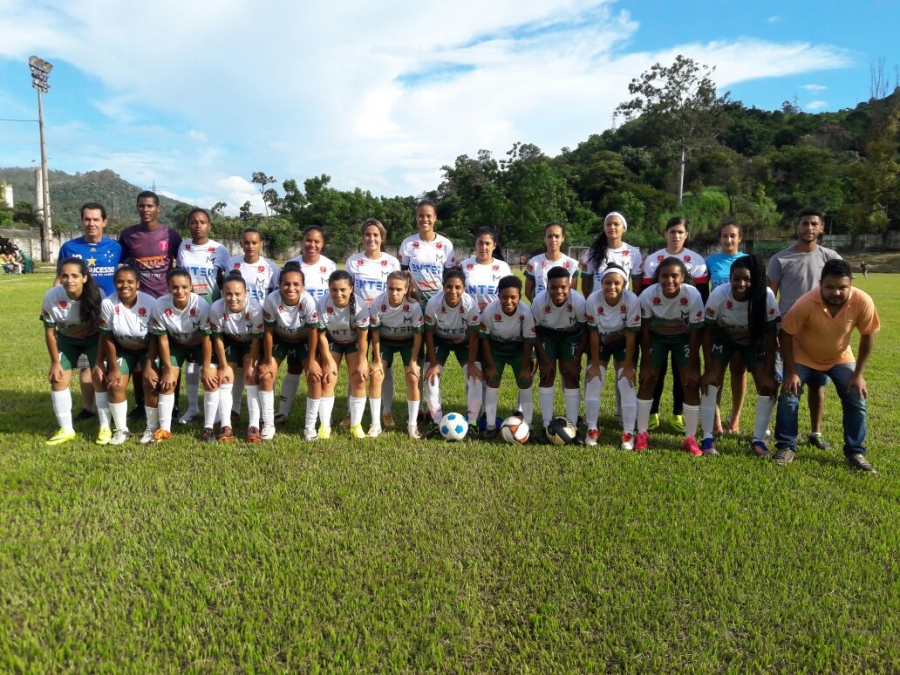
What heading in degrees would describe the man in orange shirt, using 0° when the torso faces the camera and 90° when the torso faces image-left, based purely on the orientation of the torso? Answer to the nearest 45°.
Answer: approximately 0°

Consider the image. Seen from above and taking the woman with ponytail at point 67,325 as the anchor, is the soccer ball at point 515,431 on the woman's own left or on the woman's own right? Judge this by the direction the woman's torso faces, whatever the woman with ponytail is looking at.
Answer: on the woman's own left

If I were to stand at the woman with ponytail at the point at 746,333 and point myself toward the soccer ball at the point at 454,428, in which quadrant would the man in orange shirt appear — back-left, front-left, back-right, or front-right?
back-left

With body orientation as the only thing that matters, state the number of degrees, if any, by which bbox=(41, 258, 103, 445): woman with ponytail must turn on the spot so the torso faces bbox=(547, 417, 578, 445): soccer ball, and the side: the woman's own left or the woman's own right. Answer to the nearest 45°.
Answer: approximately 45° to the woman's own left

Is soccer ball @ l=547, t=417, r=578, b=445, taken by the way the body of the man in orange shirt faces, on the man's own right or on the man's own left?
on the man's own right

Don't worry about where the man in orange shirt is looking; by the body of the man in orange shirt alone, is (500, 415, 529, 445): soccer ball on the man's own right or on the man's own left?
on the man's own right

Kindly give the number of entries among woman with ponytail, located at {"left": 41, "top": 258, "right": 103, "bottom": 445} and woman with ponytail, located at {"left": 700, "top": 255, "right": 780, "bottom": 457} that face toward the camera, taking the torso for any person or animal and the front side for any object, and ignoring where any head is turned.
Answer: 2
